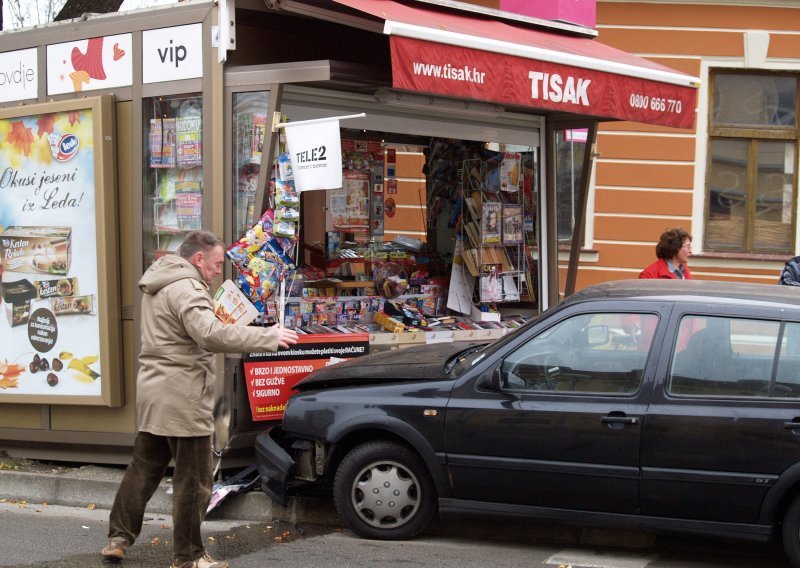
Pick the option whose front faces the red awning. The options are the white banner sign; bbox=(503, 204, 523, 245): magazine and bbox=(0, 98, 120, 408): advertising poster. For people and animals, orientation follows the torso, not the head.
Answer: the magazine

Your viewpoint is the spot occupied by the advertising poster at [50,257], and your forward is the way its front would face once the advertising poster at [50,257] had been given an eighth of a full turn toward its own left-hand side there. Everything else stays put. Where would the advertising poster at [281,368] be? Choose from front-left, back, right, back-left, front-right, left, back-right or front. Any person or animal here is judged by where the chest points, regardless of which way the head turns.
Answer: front-left

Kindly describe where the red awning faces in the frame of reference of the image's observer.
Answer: facing the viewer and to the right of the viewer

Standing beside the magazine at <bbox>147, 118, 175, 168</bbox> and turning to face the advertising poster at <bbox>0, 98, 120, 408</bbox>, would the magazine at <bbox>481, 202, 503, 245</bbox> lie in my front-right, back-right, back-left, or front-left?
back-right

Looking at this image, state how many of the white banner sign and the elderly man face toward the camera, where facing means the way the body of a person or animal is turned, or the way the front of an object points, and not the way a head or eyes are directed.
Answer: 1

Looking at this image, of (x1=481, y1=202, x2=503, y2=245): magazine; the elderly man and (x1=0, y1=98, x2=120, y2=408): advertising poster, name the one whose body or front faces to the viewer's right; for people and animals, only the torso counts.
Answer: the elderly man

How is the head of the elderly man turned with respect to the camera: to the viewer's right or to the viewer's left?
to the viewer's right

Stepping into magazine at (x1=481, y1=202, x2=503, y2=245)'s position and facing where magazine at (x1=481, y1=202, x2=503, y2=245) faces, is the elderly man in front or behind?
in front

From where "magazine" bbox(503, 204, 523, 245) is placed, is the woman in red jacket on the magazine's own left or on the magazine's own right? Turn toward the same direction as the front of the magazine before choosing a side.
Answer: on the magazine's own left

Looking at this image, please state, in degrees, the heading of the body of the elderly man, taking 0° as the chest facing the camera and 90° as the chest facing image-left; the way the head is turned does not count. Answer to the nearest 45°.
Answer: approximately 270°

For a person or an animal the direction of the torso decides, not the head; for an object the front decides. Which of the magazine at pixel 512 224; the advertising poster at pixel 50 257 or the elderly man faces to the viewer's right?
the elderly man
